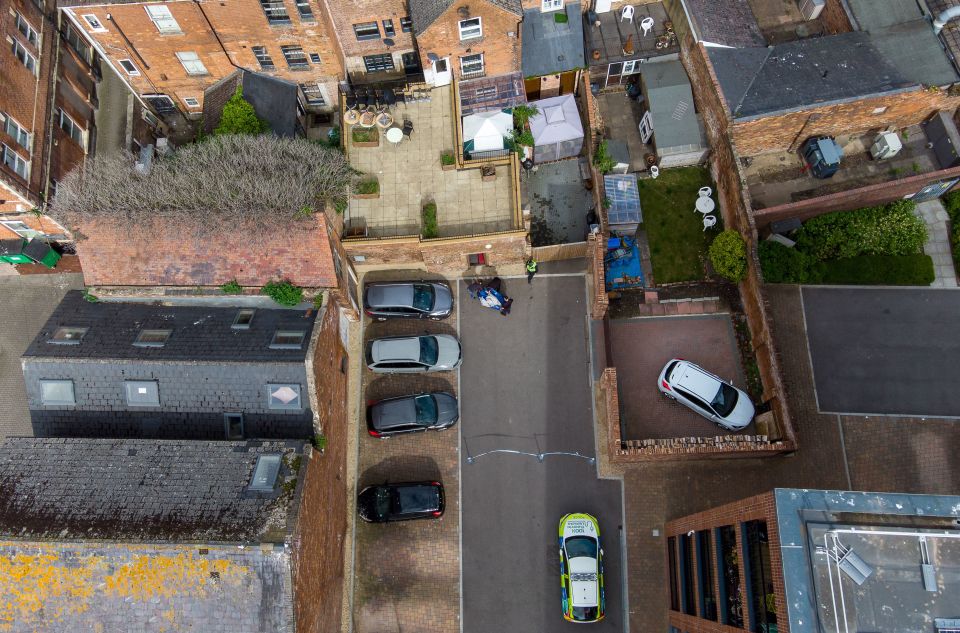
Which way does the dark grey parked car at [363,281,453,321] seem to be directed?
to the viewer's right

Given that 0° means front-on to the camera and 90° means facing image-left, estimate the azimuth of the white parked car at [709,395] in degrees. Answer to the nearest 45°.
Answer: approximately 315°

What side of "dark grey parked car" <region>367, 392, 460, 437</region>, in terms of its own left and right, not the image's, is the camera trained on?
right

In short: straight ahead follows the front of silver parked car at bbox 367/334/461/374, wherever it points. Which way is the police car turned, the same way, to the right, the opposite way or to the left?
to the left

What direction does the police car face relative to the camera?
away from the camera

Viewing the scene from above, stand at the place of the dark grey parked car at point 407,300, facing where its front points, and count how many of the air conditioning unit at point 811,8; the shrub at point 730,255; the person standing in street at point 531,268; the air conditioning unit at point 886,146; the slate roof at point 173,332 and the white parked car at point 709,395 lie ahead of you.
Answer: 5

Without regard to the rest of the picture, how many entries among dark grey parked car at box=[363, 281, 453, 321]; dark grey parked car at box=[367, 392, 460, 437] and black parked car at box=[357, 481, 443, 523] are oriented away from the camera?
0

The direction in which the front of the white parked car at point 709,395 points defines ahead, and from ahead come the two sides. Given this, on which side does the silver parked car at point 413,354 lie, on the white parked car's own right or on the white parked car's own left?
on the white parked car's own right

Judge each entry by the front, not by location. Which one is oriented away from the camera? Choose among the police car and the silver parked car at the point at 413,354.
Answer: the police car
